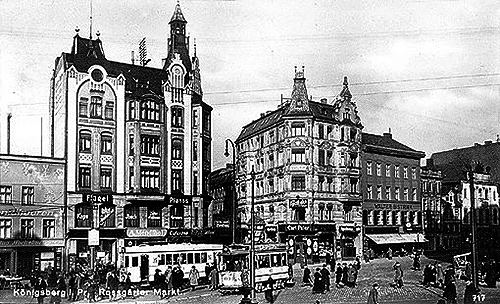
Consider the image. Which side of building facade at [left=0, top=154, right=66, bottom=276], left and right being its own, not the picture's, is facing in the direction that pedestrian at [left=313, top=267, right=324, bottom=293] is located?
left

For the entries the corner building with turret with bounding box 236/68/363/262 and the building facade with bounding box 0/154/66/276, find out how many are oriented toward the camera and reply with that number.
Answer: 2

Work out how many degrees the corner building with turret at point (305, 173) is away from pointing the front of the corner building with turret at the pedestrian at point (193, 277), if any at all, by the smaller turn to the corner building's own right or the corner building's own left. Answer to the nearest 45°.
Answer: approximately 45° to the corner building's own right

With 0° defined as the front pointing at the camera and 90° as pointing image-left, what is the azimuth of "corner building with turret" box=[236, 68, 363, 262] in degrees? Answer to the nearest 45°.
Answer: approximately 0°

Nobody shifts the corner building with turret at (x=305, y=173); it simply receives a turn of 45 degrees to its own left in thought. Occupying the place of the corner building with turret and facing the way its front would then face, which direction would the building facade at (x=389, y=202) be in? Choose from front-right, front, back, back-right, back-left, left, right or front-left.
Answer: left

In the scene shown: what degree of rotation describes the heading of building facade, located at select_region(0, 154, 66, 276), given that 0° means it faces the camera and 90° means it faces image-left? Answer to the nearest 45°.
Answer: approximately 0°
